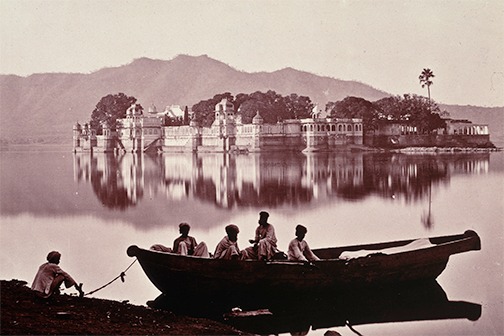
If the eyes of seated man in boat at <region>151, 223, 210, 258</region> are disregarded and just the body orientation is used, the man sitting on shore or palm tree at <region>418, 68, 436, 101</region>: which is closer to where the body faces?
the man sitting on shore

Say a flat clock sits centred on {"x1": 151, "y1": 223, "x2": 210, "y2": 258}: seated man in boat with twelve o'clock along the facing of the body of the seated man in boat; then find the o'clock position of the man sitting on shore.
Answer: The man sitting on shore is roughly at 2 o'clock from the seated man in boat.

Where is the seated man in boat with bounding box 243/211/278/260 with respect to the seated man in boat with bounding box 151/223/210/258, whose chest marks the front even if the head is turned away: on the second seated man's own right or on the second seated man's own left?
on the second seated man's own left

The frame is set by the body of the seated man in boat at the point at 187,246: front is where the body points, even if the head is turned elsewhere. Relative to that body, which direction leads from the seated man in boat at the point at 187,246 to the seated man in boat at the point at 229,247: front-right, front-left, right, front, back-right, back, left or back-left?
front-left

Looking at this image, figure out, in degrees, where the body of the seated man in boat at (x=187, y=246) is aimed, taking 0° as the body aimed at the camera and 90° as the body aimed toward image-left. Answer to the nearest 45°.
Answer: approximately 0°

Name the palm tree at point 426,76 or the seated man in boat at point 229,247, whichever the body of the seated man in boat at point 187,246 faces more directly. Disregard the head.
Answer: the seated man in boat

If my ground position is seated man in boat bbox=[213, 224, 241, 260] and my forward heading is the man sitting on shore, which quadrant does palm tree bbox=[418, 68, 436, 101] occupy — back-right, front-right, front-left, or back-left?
back-right

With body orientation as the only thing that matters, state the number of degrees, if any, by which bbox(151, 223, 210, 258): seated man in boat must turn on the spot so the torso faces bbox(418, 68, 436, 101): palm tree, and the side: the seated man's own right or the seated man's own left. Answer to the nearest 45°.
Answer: approximately 135° to the seated man's own left
